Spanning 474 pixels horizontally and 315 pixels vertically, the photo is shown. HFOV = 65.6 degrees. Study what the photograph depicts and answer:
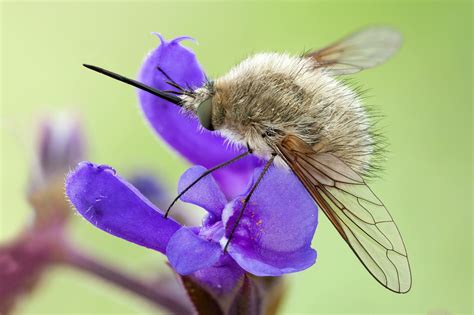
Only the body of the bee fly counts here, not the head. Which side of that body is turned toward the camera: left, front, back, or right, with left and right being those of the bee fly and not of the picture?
left
